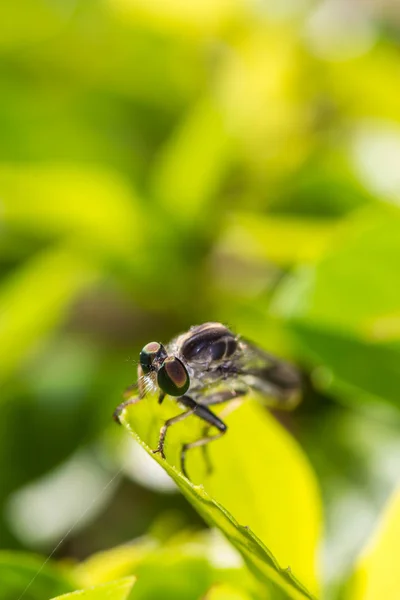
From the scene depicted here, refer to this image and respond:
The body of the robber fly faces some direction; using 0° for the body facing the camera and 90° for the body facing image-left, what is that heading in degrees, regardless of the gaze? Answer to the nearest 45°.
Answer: approximately 45°

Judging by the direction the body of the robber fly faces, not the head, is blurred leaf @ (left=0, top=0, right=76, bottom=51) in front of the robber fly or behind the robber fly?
behind

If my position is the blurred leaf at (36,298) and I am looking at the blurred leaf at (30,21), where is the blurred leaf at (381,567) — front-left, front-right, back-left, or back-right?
back-right
